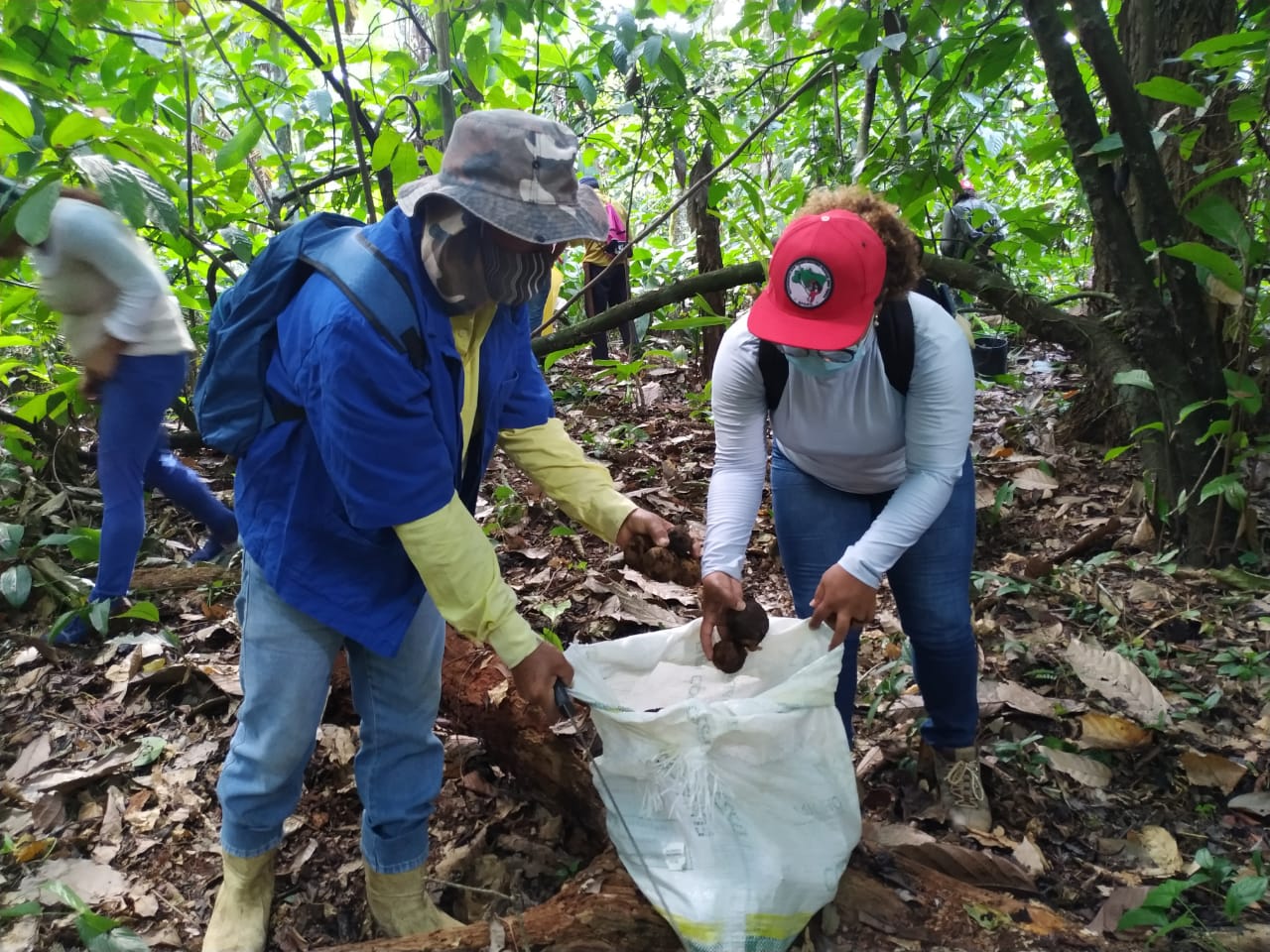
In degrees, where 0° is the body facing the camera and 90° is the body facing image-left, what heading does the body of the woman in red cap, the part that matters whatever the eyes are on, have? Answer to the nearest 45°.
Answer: approximately 0°

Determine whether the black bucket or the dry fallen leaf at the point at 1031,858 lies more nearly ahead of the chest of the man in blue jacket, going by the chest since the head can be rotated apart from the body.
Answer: the dry fallen leaf

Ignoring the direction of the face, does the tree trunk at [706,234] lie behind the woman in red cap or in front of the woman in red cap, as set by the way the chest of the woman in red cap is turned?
behind

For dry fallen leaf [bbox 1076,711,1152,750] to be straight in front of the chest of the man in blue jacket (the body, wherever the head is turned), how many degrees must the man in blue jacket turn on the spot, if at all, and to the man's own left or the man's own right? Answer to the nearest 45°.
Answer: approximately 45° to the man's own left

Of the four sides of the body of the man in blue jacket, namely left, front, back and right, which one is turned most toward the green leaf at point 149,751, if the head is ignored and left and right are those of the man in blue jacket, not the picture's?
back

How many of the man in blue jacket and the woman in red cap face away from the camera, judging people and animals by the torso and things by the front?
0

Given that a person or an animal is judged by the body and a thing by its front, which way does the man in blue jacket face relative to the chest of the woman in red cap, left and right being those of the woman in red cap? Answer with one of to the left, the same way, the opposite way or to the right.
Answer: to the left

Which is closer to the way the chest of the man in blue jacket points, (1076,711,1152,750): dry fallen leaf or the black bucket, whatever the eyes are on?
the dry fallen leaf

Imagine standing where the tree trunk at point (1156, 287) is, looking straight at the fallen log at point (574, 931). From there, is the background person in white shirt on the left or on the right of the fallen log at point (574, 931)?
right

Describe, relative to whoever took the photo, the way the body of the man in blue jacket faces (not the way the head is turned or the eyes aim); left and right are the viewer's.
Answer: facing the viewer and to the right of the viewer
